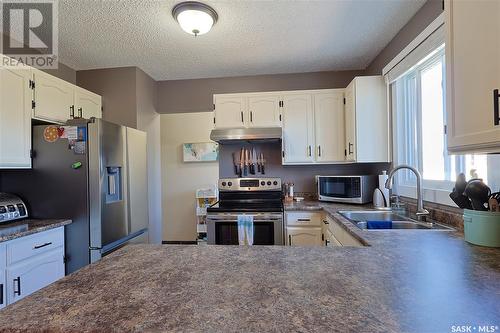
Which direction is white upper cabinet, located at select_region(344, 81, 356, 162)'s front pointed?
to the viewer's left

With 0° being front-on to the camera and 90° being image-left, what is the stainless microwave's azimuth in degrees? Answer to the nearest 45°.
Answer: approximately 45°

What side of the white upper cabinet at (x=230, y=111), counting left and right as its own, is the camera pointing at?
front

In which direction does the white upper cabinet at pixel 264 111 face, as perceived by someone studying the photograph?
facing the viewer

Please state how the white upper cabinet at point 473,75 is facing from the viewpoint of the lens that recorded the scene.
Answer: facing the viewer and to the left of the viewer

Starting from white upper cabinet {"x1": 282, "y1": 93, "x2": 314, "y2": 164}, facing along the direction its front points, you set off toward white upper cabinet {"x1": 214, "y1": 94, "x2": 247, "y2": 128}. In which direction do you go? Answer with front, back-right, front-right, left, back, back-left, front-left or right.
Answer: right

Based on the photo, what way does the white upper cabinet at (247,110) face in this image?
toward the camera

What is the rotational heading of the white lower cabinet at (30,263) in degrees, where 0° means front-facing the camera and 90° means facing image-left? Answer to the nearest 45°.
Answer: approximately 315°

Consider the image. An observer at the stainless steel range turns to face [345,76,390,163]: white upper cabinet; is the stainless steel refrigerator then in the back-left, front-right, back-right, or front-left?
back-right

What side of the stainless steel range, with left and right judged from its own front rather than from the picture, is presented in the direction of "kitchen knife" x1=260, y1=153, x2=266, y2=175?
back

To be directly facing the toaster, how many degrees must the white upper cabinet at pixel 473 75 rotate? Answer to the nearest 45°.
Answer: approximately 45° to its right

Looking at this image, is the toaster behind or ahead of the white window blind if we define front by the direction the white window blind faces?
ahead

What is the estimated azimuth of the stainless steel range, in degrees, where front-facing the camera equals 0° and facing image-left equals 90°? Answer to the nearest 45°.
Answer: approximately 0°

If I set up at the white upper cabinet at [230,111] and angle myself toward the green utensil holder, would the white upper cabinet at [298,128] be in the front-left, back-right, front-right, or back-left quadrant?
front-left

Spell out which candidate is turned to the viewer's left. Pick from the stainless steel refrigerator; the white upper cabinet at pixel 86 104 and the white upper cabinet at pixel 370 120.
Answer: the white upper cabinet at pixel 370 120
